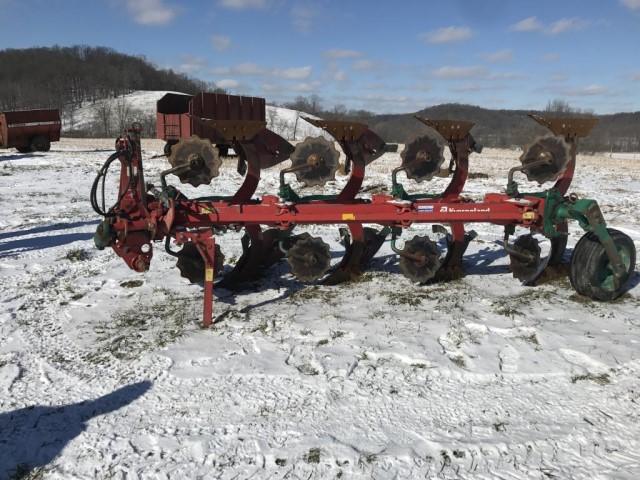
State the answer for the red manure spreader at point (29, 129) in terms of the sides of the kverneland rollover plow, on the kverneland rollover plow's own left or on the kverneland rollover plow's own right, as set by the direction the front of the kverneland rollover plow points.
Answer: on the kverneland rollover plow's own right

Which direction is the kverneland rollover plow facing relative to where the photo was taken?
to the viewer's left

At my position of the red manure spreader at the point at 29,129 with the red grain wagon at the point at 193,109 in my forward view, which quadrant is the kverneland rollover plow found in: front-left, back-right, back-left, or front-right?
front-right

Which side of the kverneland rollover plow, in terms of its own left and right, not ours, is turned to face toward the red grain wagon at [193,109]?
right
